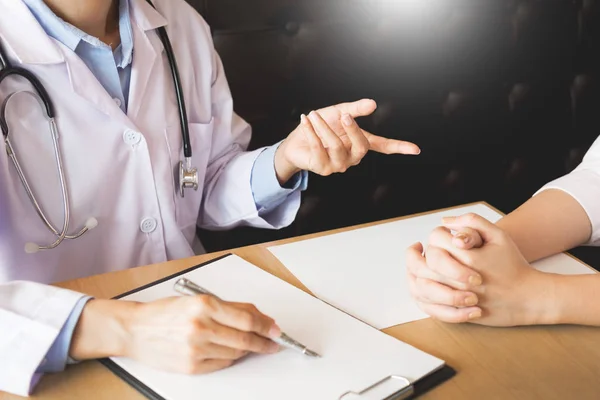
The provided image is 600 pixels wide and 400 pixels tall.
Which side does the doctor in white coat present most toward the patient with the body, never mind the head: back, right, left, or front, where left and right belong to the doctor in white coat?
front

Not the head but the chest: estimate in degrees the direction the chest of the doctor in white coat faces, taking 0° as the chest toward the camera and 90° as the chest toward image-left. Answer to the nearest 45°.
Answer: approximately 315°

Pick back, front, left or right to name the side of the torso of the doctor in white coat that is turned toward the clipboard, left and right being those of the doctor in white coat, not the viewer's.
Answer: front
